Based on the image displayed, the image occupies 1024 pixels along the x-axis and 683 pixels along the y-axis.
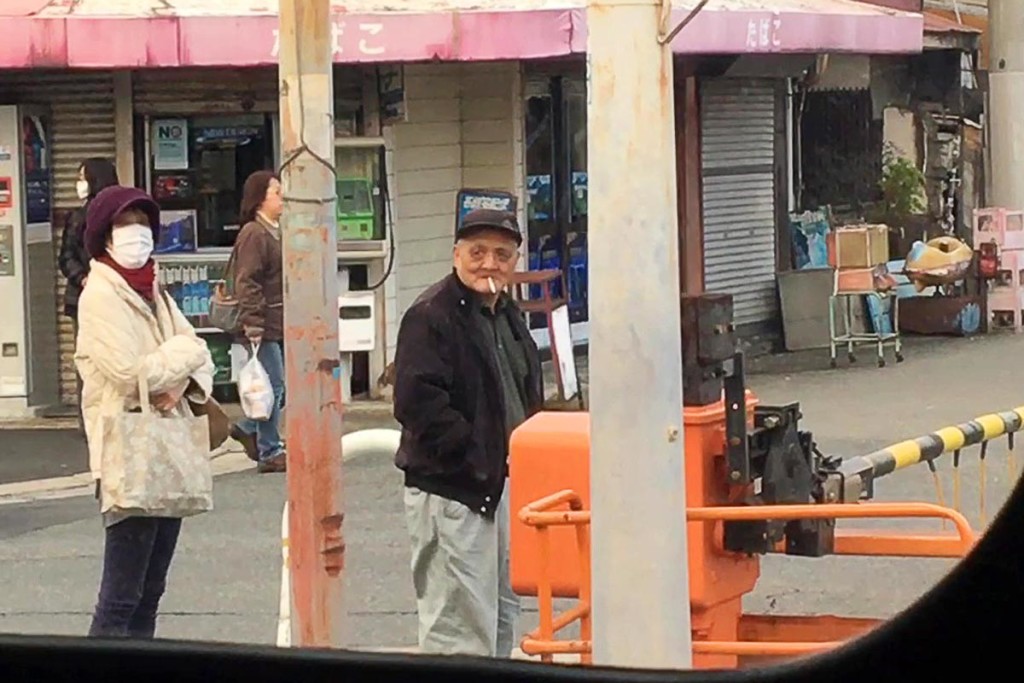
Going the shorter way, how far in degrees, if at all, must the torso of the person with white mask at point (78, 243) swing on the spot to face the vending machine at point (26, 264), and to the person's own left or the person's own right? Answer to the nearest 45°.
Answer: approximately 90° to the person's own right

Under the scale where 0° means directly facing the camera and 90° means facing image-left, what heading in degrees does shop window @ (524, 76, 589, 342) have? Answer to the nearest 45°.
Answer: approximately 0°

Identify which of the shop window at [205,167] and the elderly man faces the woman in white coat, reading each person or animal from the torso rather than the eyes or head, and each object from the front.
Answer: the shop window

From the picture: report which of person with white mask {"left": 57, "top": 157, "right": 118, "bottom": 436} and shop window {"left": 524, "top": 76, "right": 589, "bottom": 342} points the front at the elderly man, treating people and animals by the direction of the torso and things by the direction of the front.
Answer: the shop window

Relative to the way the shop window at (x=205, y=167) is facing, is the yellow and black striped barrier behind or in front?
in front

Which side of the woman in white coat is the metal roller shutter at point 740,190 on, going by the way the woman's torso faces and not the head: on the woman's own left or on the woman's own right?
on the woman's own left

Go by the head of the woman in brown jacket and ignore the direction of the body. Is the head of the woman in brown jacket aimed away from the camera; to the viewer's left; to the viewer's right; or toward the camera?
to the viewer's right

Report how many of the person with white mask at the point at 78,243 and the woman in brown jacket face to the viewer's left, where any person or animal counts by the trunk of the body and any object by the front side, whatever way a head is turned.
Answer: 1

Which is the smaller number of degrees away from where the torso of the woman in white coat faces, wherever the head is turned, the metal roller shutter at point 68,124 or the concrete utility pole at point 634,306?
the concrete utility pole

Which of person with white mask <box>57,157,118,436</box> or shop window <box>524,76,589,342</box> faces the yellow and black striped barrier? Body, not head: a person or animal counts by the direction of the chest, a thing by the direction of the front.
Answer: the shop window
